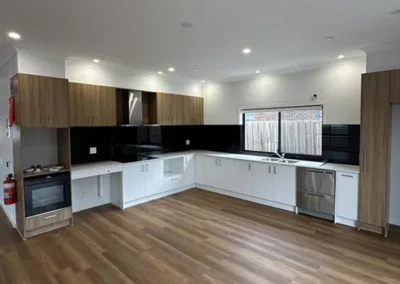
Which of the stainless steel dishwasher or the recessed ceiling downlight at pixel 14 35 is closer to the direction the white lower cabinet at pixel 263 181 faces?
the recessed ceiling downlight

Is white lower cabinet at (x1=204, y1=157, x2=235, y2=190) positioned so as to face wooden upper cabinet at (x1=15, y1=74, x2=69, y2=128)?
yes

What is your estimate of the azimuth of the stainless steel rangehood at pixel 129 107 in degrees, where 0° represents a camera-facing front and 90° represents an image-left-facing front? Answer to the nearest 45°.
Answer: approximately 315°

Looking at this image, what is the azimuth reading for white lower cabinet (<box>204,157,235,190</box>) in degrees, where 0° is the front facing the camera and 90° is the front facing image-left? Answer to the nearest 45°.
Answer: approximately 45°

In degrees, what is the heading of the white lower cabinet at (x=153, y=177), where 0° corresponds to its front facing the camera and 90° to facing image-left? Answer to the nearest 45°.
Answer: approximately 315°

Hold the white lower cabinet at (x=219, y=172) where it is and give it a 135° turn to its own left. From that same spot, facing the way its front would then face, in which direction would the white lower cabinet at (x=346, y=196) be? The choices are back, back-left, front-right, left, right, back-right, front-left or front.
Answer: front-right

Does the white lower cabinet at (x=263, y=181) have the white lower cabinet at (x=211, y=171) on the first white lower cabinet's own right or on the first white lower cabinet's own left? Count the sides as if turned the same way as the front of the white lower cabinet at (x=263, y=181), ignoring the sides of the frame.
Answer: on the first white lower cabinet's own right

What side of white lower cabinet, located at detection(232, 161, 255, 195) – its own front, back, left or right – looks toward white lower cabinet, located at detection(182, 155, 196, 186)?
right

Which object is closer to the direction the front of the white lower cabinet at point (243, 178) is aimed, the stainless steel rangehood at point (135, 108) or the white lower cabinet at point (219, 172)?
the stainless steel rangehood

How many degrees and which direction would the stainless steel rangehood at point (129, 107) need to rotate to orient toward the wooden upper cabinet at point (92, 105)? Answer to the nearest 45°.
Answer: approximately 90° to its right

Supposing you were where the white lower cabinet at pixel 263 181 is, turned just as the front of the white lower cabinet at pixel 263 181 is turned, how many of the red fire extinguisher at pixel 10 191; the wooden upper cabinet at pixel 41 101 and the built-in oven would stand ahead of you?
3
